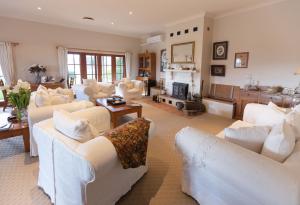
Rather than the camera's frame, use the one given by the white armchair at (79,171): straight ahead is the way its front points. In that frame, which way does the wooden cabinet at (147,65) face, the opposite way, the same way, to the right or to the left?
the opposite way

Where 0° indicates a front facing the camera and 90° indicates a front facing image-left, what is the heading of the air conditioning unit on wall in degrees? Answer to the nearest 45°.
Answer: approximately 45°

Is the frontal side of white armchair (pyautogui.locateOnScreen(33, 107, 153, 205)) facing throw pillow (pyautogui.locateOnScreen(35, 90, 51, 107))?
no

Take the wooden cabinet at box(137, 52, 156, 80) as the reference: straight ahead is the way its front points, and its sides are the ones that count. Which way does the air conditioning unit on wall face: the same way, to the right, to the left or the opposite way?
the same way

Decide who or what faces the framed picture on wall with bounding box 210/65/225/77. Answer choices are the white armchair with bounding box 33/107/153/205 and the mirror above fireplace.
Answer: the white armchair

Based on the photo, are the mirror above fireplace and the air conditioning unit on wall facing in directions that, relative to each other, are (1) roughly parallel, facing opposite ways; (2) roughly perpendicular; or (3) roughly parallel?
roughly parallel

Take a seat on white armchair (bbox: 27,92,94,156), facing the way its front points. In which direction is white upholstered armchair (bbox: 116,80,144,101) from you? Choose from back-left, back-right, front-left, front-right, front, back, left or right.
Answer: front-left

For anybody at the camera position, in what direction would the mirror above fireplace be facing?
facing the viewer and to the left of the viewer

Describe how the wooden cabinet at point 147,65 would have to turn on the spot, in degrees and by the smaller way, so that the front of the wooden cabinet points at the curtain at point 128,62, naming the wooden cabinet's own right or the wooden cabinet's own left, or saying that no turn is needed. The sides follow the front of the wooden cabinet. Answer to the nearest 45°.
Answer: approximately 45° to the wooden cabinet's own right

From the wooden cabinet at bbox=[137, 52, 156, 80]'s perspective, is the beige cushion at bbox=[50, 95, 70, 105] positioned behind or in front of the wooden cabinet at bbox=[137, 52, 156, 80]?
in front

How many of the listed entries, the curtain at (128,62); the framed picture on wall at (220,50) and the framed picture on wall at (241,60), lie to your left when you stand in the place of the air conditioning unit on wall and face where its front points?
2

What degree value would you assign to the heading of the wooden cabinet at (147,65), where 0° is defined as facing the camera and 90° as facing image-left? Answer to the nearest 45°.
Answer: approximately 45°

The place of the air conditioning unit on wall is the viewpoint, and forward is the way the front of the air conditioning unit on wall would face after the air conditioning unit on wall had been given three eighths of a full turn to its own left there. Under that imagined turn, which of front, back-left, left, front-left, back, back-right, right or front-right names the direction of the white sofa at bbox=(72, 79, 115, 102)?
back-right

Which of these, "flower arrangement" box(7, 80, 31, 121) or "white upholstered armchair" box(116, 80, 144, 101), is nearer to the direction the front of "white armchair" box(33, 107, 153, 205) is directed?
the white upholstered armchair

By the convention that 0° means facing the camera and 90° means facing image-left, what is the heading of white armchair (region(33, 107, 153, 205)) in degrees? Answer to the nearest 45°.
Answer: approximately 225°

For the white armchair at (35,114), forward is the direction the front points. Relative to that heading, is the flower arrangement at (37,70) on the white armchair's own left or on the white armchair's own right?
on the white armchair's own left

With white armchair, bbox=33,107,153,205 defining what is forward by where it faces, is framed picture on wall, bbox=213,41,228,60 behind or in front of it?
in front

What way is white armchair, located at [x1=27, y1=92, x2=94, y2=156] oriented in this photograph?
to the viewer's right

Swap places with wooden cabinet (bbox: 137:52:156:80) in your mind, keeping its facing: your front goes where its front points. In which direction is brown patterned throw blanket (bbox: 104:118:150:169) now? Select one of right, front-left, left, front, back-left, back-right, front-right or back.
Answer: front-left

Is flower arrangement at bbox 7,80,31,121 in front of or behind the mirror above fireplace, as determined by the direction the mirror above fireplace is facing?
in front
